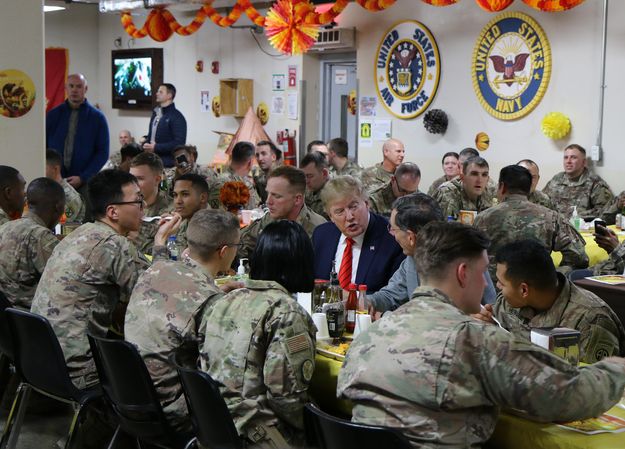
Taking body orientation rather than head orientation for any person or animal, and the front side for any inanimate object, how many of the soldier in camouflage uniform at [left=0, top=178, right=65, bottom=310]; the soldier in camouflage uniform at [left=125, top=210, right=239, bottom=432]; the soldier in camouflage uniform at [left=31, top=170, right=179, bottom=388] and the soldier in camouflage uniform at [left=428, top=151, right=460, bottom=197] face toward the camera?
1

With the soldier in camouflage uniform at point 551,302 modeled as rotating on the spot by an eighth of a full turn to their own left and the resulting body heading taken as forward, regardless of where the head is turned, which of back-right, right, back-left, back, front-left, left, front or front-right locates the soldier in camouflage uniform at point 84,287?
right

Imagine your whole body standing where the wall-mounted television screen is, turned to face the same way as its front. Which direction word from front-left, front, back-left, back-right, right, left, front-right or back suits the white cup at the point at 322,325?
front-left

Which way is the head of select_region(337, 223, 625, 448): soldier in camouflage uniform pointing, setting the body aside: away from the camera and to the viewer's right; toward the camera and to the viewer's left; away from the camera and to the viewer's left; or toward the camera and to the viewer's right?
away from the camera and to the viewer's right

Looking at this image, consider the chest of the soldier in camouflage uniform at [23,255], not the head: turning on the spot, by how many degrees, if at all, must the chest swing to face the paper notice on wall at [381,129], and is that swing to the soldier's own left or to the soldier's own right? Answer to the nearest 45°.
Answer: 0° — they already face it

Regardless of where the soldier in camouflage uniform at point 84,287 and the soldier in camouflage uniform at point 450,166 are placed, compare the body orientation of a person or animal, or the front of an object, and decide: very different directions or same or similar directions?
very different directions

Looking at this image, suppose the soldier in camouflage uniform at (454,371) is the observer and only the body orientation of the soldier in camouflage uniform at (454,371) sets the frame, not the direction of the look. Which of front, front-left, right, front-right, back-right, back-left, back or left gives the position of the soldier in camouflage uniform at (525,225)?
front-left

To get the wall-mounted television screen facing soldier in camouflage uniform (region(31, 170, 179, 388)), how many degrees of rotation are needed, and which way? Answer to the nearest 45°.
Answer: approximately 45° to its left

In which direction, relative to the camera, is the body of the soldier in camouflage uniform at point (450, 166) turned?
toward the camera

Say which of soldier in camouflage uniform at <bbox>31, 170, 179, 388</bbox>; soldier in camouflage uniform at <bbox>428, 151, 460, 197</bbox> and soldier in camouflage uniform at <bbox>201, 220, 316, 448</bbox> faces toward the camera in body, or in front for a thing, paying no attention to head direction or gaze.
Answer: soldier in camouflage uniform at <bbox>428, 151, 460, 197</bbox>

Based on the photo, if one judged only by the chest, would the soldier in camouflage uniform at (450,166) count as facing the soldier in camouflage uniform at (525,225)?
yes

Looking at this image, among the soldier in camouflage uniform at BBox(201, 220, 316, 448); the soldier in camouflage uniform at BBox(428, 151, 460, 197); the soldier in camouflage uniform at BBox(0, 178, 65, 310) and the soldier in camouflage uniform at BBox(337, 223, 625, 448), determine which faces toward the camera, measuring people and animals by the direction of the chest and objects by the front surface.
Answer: the soldier in camouflage uniform at BBox(428, 151, 460, 197)

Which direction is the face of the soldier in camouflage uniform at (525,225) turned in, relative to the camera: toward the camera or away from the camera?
away from the camera

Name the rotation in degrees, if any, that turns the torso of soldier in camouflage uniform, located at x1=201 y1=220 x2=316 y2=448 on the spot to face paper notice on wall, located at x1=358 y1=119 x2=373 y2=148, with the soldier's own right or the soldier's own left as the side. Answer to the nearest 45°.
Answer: approximately 45° to the soldier's own left

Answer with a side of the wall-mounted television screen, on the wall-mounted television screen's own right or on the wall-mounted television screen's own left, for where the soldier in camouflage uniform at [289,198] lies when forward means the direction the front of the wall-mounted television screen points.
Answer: on the wall-mounted television screen's own left
